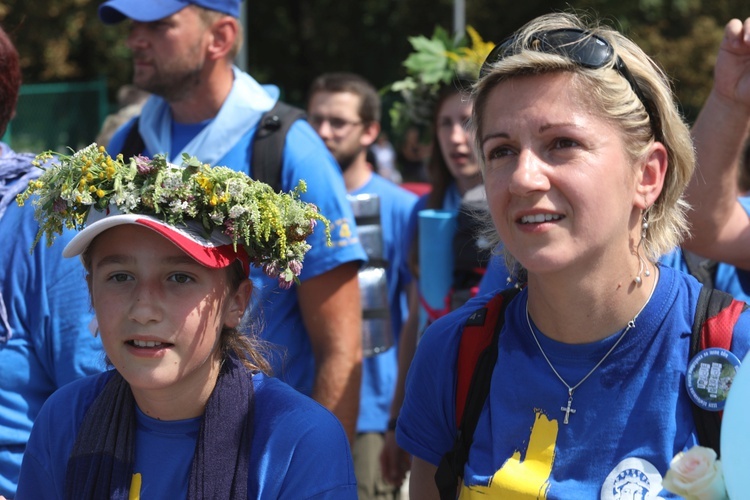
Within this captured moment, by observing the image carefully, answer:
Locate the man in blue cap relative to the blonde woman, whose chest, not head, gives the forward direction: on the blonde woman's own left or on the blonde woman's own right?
on the blonde woman's own right

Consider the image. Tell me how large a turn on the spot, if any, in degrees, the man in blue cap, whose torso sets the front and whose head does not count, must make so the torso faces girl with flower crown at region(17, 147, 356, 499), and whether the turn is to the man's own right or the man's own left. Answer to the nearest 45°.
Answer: approximately 45° to the man's own left

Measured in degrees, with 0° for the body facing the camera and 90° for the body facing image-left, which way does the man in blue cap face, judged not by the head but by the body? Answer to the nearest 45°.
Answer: approximately 45°

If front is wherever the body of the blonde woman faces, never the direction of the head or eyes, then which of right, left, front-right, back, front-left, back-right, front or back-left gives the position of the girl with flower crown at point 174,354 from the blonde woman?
front-right

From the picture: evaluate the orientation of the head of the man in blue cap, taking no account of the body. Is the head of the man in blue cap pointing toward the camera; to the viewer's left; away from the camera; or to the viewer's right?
to the viewer's left

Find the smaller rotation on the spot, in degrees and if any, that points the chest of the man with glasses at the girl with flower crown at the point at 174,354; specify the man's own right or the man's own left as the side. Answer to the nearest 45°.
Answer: approximately 45° to the man's own left

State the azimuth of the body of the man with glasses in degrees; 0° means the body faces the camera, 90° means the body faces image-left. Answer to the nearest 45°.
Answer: approximately 45°
